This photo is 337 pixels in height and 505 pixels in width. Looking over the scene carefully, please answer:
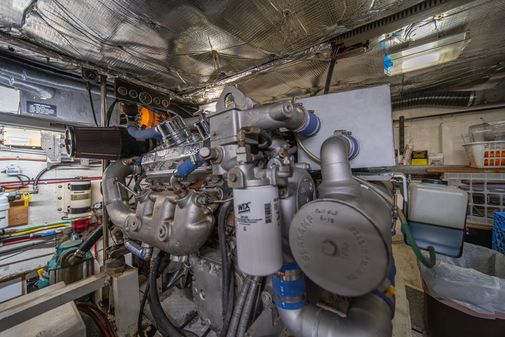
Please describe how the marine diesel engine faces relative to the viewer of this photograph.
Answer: facing the viewer and to the right of the viewer

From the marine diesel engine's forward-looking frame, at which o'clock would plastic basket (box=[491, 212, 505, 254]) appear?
The plastic basket is roughly at 10 o'clock from the marine diesel engine.

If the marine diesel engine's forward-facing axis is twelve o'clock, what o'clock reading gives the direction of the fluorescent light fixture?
The fluorescent light fixture is roughly at 10 o'clock from the marine diesel engine.

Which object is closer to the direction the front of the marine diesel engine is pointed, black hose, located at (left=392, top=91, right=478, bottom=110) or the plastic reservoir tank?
the plastic reservoir tank

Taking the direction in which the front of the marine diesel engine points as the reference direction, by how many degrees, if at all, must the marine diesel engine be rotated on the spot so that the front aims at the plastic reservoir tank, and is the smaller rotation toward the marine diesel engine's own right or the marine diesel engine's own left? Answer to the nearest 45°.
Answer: approximately 45° to the marine diesel engine's own left
